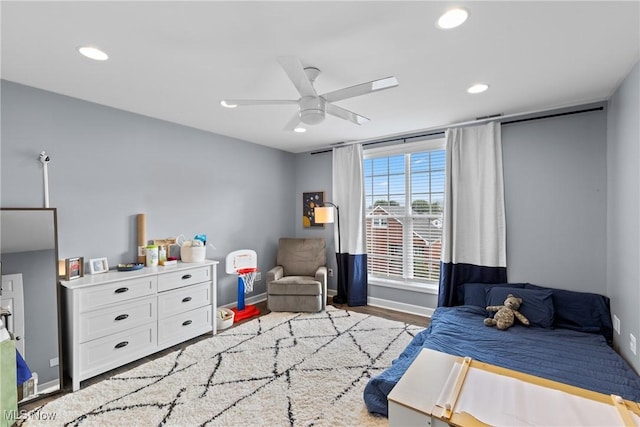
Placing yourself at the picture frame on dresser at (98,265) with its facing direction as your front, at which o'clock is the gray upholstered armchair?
The gray upholstered armchair is roughly at 9 o'clock from the picture frame on dresser.

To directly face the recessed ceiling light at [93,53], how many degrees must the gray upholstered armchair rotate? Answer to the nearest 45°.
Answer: approximately 45° to its right

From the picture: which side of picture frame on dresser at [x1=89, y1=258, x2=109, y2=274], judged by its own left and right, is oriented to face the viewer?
front

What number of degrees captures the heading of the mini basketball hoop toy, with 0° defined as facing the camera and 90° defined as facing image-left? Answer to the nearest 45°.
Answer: approximately 315°

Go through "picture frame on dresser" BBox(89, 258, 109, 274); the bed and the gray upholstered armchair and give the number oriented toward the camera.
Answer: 3

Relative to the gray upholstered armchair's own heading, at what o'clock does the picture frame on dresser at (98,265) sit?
The picture frame on dresser is roughly at 2 o'clock from the gray upholstered armchair.

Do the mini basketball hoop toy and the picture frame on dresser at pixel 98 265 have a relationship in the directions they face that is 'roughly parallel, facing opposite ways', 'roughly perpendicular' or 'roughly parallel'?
roughly parallel

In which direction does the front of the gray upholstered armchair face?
toward the camera

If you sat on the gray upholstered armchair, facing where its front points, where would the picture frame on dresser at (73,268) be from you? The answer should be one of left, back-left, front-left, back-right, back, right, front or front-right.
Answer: front-right

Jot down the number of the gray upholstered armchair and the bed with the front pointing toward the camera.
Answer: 2

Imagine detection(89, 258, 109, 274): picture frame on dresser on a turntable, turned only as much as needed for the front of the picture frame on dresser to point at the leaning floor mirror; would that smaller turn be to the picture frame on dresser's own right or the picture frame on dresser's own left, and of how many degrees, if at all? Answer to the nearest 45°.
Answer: approximately 45° to the picture frame on dresser's own right

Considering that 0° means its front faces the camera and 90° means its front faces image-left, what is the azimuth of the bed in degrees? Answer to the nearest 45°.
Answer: approximately 0°
